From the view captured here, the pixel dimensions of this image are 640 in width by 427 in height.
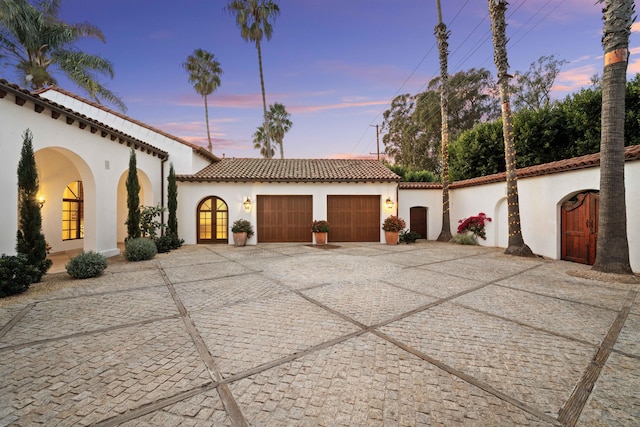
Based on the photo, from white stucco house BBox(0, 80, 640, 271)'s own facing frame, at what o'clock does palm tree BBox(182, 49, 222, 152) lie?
The palm tree is roughly at 5 o'clock from the white stucco house.

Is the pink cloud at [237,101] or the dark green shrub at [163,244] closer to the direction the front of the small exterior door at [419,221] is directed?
the dark green shrub

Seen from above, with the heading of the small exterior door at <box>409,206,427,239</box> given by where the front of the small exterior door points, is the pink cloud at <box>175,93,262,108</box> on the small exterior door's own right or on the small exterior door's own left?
on the small exterior door's own right

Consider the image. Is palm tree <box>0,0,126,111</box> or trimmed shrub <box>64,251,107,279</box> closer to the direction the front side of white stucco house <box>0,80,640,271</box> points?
the trimmed shrub

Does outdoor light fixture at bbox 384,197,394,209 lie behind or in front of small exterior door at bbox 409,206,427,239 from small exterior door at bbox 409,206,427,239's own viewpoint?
in front

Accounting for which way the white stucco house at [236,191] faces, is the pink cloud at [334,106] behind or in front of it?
behind

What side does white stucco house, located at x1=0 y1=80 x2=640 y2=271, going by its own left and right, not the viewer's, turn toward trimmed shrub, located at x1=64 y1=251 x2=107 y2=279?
front

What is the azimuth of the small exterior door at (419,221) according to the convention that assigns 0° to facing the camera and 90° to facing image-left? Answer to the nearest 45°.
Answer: approximately 0°

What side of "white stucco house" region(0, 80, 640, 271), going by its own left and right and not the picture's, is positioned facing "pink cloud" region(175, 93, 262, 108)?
back

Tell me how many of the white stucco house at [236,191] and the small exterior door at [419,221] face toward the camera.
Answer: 2
